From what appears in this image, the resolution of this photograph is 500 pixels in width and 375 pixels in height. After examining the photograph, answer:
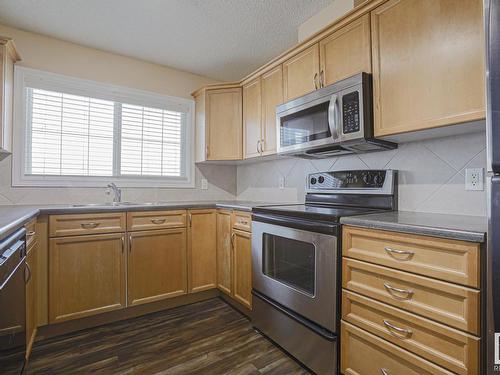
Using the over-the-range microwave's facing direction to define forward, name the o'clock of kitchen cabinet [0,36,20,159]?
The kitchen cabinet is roughly at 1 o'clock from the over-the-range microwave.

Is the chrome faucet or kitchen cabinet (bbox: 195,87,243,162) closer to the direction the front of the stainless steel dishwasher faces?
the kitchen cabinet

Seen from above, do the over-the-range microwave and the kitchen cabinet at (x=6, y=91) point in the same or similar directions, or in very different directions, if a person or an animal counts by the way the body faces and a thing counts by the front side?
very different directions

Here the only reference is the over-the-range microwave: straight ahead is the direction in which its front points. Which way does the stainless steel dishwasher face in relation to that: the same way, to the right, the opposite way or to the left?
the opposite way

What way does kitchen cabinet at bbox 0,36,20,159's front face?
to the viewer's right

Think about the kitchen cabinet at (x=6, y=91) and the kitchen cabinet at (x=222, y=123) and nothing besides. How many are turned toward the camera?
1

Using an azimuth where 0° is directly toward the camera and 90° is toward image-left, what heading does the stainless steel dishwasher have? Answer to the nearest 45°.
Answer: approximately 270°

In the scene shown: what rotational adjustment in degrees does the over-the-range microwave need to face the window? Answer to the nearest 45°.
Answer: approximately 45° to its right

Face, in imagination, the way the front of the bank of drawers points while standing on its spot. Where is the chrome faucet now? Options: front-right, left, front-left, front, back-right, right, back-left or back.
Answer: front-right

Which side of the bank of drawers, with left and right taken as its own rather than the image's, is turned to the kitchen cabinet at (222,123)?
right

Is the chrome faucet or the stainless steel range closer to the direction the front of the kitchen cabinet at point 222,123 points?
the stainless steel range
